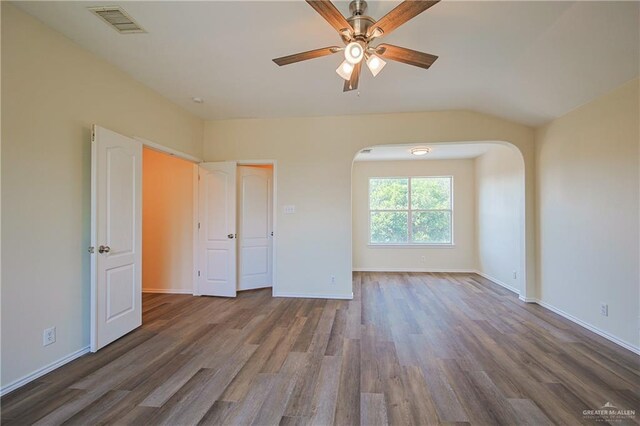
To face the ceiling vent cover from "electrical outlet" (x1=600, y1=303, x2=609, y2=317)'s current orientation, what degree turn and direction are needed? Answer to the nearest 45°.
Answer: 0° — it already faces it

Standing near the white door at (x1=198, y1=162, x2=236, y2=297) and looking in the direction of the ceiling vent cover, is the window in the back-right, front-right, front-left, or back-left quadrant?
back-left

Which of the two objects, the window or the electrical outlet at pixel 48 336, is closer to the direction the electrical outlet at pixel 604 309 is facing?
the electrical outlet

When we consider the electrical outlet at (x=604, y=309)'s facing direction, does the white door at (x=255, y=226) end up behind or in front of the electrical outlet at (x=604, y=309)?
in front

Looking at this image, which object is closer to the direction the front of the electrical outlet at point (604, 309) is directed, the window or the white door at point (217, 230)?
the white door

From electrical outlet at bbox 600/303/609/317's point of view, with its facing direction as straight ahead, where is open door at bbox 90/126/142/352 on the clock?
The open door is roughly at 12 o'clock from the electrical outlet.

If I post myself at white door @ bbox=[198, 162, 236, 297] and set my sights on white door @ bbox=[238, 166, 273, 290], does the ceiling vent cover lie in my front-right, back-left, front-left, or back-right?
back-right

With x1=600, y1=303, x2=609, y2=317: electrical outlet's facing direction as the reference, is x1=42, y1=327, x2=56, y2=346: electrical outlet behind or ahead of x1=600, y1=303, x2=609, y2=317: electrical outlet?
ahead

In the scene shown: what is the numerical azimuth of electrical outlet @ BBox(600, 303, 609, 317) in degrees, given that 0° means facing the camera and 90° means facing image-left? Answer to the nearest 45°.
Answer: approximately 45°
